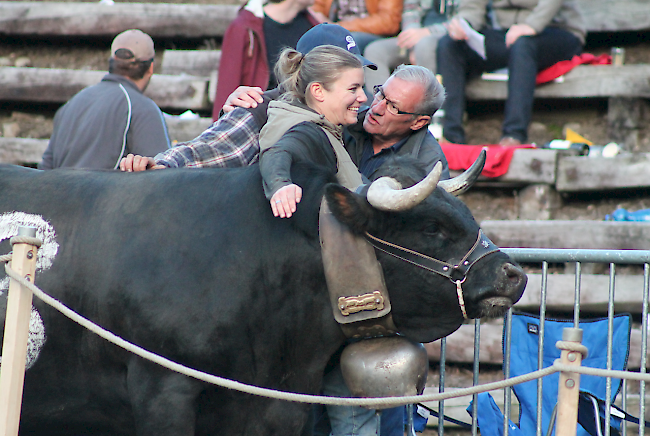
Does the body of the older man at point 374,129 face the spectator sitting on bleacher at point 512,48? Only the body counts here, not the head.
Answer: no

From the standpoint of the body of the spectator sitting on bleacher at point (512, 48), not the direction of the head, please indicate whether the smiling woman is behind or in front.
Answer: in front

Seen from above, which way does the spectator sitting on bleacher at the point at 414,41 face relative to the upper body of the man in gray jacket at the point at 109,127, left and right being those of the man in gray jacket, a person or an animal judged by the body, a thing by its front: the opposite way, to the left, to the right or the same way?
the opposite way

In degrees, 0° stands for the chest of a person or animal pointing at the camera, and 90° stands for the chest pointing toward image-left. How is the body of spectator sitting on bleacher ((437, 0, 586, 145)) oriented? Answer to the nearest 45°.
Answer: approximately 45°

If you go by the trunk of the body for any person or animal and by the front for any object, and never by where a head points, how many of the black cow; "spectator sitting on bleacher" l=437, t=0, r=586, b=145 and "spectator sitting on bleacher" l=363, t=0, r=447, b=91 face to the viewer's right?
1

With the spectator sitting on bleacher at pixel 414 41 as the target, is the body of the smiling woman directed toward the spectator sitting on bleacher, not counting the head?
no

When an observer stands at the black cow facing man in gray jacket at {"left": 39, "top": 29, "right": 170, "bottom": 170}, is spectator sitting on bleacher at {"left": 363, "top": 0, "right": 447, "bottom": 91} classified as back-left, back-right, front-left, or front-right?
front-right

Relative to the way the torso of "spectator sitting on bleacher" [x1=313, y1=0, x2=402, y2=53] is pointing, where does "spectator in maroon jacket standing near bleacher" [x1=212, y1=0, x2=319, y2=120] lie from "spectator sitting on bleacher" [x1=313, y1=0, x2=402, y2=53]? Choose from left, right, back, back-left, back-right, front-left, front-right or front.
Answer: front-right

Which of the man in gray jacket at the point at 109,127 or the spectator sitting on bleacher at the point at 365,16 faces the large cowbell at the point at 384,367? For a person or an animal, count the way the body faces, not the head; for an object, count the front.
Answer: the spectator sitting on bleacher

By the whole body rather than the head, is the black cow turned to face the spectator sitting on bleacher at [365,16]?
no

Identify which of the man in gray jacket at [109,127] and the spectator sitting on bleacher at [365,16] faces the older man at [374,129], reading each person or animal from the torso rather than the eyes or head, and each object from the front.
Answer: the spectator sitting on bleacher

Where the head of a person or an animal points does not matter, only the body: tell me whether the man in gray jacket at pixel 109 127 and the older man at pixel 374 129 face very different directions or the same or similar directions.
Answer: very different directions

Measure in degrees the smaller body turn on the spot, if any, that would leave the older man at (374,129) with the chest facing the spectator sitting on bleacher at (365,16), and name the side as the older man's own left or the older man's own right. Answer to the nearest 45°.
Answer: approximately 135° to the older man's own right

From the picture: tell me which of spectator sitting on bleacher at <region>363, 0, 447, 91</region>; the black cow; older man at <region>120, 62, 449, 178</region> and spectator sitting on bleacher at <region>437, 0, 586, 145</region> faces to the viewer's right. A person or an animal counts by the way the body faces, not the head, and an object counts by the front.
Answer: the black cow

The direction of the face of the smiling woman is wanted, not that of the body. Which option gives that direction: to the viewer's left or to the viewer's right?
to the viewer's right

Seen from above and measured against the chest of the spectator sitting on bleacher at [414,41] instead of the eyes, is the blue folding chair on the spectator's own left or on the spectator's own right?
on the spectator's own left

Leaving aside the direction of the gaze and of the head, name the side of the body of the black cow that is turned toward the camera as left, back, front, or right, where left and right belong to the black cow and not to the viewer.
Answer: right
